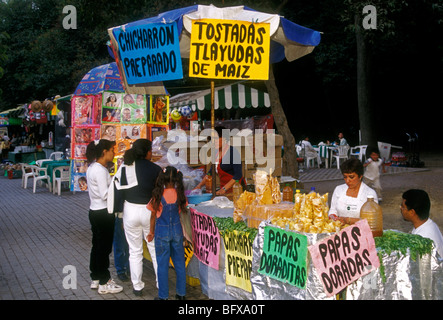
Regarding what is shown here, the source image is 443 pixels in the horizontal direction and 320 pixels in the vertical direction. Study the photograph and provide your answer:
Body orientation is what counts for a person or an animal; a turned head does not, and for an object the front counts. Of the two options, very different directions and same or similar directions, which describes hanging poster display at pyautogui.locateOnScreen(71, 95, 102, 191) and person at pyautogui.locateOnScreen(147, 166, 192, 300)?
very different directions

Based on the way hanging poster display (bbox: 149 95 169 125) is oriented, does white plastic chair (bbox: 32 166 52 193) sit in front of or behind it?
behind

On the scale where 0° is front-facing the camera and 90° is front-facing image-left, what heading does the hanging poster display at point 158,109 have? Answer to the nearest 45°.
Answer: approximately 0°

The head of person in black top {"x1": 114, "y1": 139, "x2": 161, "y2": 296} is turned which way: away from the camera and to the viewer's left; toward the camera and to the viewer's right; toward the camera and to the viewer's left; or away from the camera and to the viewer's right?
away from the camera and to the viewer's right

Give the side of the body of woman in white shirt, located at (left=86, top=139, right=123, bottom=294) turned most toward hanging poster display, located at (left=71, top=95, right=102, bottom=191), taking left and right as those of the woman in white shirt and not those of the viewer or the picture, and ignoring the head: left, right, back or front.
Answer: left

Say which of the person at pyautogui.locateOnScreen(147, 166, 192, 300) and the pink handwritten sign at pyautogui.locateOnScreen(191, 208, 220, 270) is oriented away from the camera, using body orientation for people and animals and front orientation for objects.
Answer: the person

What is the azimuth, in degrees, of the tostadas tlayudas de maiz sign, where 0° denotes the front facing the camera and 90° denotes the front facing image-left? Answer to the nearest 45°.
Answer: approximately 0°

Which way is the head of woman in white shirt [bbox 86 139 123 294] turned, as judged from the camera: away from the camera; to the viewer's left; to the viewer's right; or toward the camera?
to the viewer's right

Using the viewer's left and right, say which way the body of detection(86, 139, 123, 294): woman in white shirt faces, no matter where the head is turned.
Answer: facing to the right of the viewer
